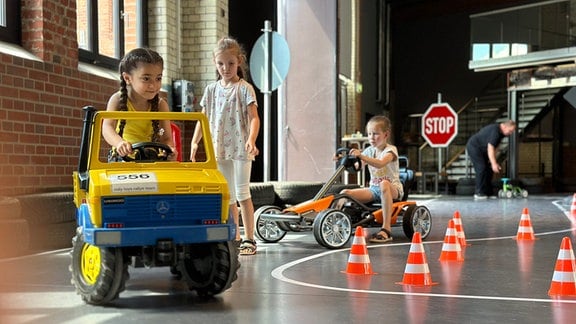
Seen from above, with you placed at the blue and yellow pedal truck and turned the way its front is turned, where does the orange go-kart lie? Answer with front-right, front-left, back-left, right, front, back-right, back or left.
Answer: back-left

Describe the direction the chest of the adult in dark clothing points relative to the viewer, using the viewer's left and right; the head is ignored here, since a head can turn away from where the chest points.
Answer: facing to the right of the viewer

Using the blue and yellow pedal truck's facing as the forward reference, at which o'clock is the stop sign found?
The stop sign is roughly at 7 o'clock from the blue and yellow pedal truck.

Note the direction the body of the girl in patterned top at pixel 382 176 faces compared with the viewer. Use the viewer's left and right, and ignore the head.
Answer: facing the viewer and to the left of the viewer

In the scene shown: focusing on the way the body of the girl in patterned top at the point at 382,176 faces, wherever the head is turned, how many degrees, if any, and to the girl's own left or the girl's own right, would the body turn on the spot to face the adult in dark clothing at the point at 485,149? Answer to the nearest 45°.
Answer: approximately 135° to the girl's own right

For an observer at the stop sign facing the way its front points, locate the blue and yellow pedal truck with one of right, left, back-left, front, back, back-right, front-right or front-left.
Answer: front

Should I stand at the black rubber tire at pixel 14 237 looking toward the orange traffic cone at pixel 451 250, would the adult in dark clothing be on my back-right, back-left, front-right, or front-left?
front-left

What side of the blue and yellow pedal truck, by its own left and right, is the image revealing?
front

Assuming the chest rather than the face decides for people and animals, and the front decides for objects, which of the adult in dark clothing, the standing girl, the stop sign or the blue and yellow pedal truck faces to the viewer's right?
the adult in dark clothing

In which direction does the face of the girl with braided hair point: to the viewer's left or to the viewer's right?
to the viewer's right

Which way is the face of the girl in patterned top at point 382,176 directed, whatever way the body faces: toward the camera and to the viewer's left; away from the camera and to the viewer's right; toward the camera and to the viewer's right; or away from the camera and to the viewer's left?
toward the camera and to the viewer's left

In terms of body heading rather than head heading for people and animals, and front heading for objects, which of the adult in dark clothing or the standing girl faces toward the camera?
the standing girl

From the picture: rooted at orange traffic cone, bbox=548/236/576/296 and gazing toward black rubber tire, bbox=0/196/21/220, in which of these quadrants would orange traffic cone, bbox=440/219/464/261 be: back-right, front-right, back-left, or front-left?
front-right

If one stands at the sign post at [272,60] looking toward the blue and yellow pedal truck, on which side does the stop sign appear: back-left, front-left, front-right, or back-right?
back-left

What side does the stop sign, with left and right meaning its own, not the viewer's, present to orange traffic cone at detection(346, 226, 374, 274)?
front

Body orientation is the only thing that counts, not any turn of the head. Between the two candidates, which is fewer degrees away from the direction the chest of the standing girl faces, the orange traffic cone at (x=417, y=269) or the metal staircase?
the orange traffic cone

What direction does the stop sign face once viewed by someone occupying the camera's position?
facing the viewer
